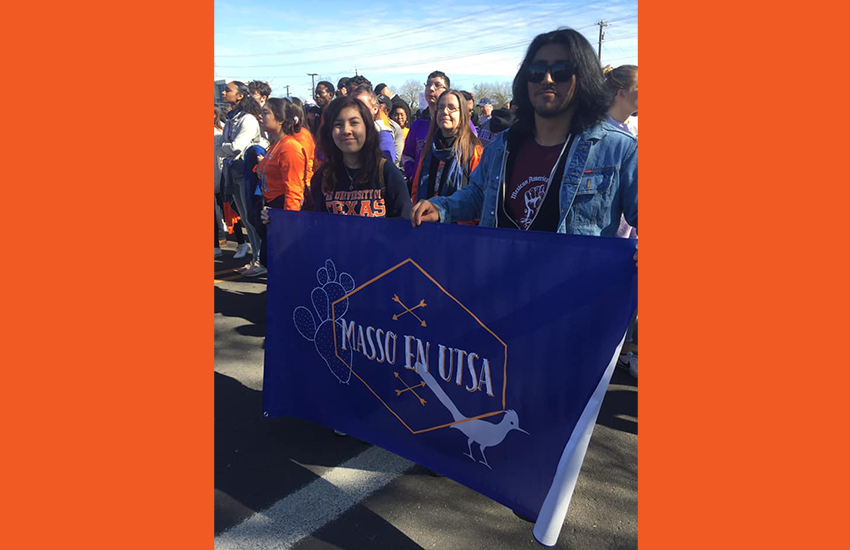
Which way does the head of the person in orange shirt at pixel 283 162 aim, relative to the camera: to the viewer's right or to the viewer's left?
to the viewer's left

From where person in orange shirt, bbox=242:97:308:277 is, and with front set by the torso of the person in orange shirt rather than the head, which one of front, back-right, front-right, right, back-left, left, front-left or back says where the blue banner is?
left

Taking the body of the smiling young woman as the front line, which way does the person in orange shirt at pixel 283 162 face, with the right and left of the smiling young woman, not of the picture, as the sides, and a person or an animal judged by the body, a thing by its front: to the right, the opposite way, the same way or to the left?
to the right

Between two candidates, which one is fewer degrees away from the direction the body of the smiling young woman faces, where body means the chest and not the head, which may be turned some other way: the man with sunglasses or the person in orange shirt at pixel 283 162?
the man with sunglasses

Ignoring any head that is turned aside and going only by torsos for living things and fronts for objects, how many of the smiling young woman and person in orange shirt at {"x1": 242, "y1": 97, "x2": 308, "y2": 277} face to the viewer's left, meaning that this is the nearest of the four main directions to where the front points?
1

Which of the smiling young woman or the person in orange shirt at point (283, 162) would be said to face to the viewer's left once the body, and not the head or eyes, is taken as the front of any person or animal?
the person in orange shirt

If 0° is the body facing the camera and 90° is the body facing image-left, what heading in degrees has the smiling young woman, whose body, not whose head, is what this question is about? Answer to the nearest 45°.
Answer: approximately 0°

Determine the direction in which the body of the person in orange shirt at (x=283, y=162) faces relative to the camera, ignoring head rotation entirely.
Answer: to the viewer's left

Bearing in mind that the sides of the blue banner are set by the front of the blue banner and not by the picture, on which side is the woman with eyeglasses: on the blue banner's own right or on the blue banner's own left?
on the blue banner's own right

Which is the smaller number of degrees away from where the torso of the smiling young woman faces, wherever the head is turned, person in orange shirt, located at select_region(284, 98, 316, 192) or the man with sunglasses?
the man with sunglasses

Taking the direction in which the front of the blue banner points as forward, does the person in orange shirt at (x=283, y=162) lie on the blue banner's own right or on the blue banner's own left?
on the blue banner's own right

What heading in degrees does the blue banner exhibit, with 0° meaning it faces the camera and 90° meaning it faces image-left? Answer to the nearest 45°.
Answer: approximately 45°
